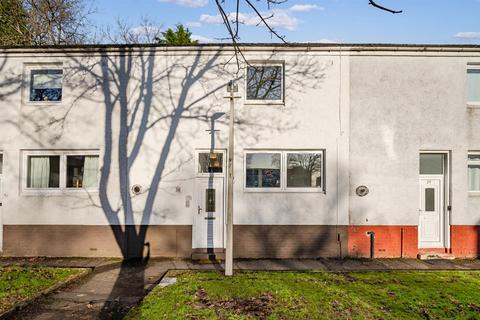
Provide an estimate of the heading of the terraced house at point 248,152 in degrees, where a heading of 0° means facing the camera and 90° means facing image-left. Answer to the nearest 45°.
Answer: approximately 0°
